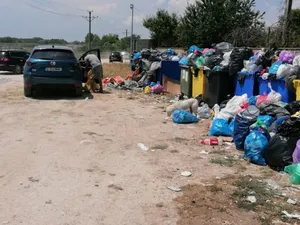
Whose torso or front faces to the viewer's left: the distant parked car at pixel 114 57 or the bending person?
the bending person

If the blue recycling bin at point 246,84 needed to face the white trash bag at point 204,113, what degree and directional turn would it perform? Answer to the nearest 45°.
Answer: approximately 45° to its right

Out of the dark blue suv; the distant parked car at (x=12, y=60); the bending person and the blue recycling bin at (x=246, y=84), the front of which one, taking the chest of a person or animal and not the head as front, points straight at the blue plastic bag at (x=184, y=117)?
the blue recycling bin

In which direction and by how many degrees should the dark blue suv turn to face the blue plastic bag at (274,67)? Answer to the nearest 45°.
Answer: approximately 135° to its right

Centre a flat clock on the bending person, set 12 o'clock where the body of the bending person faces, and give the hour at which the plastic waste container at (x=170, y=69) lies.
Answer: The plastic waste container is roughly at 6 o'clock from the bending person.

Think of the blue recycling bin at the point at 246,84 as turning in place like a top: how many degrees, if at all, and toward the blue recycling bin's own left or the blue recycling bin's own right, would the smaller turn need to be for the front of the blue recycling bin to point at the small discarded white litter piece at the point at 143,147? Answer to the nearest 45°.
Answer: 0° — it already faces it

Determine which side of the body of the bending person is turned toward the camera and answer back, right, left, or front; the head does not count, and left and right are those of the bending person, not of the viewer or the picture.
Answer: left

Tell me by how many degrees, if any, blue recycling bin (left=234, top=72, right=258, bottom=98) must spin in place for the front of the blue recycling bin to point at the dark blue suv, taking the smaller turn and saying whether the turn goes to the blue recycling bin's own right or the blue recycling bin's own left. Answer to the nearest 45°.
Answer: approximately 45° to the blue recycling bin's own right

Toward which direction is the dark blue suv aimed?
away from the camera
